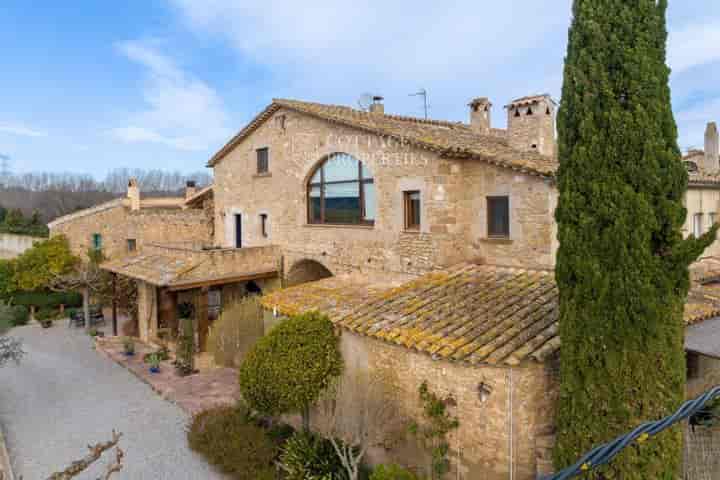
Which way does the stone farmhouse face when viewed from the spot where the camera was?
facing the viewer and to the left of the viewer

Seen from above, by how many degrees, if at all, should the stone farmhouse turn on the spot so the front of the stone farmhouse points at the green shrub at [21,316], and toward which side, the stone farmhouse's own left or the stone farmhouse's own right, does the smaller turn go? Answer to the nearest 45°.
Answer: approximately 90° to the stone farmhouse's own right

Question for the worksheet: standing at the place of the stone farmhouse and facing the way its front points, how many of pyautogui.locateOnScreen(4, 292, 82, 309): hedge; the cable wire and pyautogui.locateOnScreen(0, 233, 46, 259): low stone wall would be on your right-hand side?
2

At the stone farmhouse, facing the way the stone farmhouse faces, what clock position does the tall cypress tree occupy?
The tall cypress tree is roughly at 10 o'clock from the stone farmhouse.

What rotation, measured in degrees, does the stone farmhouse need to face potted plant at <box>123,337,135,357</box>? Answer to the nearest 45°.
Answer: approximately 90° to its right

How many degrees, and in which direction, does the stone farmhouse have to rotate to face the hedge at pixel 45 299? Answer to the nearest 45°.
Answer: approximately 90° to its right

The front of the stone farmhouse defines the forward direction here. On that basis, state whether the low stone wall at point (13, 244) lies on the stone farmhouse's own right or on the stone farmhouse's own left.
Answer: on the stone farmhouse's own right
